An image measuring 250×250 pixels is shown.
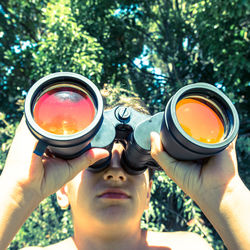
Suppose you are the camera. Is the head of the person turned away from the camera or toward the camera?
toward the camera

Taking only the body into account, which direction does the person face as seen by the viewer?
toward the camera
